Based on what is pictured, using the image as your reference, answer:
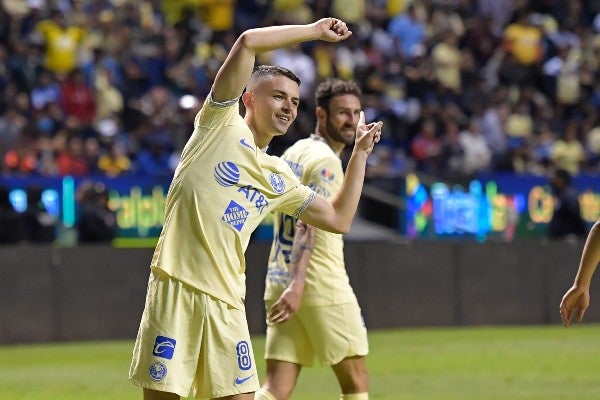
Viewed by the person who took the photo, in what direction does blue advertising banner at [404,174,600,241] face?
facing the viewer

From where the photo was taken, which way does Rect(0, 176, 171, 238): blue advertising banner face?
toward the camera

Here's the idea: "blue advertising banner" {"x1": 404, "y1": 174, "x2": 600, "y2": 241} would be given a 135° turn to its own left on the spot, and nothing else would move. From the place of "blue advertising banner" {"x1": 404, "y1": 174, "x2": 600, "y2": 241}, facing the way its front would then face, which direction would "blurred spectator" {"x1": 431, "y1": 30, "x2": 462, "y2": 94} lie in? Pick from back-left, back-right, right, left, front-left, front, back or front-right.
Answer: front-left

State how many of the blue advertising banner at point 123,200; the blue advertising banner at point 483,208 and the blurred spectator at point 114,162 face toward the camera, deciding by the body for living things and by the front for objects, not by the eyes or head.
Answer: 3

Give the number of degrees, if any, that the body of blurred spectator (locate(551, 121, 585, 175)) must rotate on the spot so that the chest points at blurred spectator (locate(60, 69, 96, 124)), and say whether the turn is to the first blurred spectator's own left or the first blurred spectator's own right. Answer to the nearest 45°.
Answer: approximately 45° to the first blurred spectator's own right

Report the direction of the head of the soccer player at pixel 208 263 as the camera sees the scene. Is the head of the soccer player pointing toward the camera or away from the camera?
toward the camera

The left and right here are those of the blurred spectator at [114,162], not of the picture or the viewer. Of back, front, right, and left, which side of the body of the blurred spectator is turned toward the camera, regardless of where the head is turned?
front

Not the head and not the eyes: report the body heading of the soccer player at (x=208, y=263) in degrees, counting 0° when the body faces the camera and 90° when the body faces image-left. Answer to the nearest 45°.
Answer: approximately 315°

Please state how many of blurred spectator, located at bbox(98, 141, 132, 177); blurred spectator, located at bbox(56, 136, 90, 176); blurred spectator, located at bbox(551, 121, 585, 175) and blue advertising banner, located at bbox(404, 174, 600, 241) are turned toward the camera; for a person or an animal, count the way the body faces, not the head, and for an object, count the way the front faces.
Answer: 4

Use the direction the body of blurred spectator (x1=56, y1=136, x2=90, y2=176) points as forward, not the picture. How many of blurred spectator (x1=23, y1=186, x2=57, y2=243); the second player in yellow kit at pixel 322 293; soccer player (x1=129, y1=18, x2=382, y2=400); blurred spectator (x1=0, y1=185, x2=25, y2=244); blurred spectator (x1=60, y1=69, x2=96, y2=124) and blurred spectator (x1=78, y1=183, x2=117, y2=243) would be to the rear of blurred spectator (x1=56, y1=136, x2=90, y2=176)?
1
